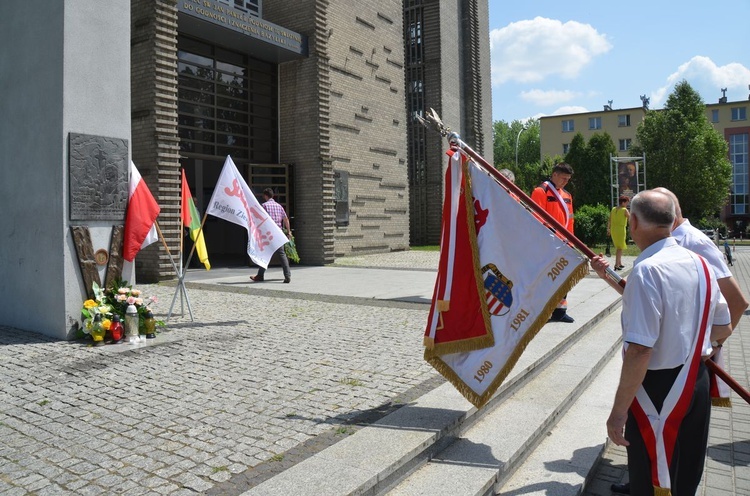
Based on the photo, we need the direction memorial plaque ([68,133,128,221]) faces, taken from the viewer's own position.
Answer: facing the viewer and to the right of the viewer

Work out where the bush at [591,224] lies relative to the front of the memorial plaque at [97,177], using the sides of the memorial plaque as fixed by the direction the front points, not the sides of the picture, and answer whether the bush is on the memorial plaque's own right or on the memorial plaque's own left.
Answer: on the memorial plaque's own left

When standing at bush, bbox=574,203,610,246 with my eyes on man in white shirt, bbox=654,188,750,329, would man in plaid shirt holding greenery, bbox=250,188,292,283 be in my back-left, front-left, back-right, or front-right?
front-right

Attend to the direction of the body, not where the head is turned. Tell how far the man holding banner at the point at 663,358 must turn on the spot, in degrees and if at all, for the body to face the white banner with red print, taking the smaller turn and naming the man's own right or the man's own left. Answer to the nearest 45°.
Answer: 0° — they already face it

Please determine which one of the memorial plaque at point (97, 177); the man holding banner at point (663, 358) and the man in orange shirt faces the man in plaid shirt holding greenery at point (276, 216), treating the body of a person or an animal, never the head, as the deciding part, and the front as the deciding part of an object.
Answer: the man holding banner at point (663, 358)

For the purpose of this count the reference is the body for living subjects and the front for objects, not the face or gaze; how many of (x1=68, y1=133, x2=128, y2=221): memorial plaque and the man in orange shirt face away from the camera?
0

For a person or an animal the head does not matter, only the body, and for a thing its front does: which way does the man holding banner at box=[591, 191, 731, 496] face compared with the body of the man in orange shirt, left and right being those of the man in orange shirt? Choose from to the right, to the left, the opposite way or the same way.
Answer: the opposite way

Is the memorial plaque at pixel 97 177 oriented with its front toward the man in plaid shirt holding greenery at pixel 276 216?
no

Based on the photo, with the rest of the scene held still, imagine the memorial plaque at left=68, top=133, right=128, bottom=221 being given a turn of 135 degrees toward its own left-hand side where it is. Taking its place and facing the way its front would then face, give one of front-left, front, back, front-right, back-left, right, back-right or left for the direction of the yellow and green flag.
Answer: front-right

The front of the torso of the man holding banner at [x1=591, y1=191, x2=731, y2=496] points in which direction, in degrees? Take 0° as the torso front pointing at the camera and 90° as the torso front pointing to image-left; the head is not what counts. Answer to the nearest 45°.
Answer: approximately 135°

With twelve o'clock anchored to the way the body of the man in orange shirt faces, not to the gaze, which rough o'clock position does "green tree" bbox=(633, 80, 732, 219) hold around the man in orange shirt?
The green tree is roughly at 8 o'clock from the man in orange shirt.

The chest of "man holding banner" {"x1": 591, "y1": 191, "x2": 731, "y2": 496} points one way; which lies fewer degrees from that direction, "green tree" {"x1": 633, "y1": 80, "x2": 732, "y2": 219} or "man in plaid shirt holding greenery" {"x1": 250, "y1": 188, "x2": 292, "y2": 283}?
the man in plaid shirt holding greenery

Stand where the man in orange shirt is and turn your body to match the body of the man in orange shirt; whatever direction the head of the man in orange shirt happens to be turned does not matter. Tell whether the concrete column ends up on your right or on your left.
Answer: on your right

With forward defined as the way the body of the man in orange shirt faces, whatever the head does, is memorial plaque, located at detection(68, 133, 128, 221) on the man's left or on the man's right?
on the man's right

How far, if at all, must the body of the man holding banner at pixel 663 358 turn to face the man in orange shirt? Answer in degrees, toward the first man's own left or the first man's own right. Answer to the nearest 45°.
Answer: approximately 45° to the first man's own right

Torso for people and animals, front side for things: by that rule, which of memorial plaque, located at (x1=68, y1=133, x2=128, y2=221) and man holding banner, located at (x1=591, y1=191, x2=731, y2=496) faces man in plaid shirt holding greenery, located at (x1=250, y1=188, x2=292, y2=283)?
man holding banner, located at (x1=591, y1=191, x2=731, y2=496)

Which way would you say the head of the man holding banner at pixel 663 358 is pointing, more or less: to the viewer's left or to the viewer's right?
to the viewer's left

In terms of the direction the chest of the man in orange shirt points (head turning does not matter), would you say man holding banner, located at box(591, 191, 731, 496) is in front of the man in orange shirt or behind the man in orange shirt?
in front
